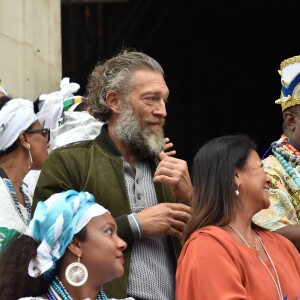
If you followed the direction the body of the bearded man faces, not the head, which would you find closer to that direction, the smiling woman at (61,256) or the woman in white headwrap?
the smiling woman

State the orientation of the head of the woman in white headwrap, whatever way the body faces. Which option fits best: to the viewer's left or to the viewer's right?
to the viewer's right

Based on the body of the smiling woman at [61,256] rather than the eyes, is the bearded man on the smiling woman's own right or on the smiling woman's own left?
on the smiling woman's own left

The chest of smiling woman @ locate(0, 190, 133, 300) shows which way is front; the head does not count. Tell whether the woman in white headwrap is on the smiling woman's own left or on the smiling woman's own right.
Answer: on the smiling woman's own left

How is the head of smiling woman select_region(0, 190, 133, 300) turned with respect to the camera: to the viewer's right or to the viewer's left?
to the viewer's right

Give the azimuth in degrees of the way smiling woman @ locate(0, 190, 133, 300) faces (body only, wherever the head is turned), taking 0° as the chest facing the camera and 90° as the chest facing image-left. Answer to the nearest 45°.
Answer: approximately 270°
